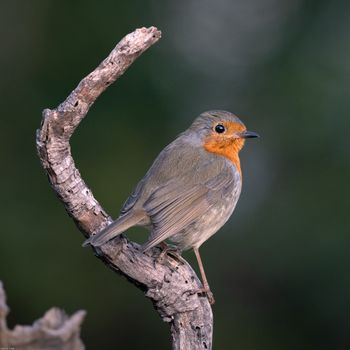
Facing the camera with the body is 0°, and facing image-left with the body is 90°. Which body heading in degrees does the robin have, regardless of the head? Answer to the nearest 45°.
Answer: approximately 270°
